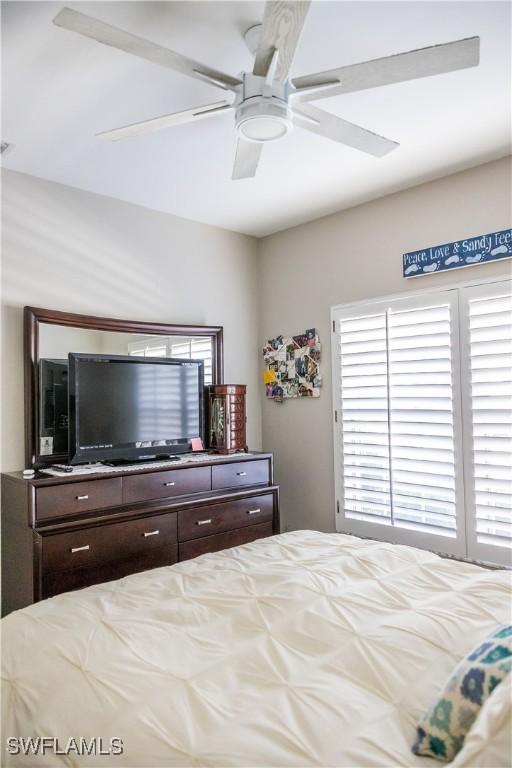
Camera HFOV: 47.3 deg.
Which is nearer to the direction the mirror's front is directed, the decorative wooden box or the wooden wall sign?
the wooden wall sign

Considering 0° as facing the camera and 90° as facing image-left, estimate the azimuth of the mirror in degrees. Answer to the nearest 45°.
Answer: approximately 315°

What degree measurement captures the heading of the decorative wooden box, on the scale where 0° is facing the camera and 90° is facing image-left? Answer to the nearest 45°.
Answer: approximately 315°

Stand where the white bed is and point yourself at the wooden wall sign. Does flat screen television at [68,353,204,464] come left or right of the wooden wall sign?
left

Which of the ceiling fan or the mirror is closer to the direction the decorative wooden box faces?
the ceiling fan

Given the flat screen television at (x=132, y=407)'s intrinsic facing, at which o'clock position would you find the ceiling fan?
The ceiling fan is roughly at 1 o'clock from the flat screen television.

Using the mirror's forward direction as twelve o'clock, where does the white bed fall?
The white bed is roughly at 1 o'clock from the mirror.

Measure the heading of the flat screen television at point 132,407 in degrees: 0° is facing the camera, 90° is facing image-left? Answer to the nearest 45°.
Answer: approximately 315°

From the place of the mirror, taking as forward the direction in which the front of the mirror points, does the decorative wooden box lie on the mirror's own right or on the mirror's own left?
on the mirror's own left

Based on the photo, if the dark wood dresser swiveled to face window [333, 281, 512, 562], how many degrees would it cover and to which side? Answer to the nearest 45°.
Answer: approximately 45° to its left
